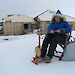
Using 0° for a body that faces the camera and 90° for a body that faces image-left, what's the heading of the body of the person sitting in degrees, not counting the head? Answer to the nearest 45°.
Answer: approximately 45°
